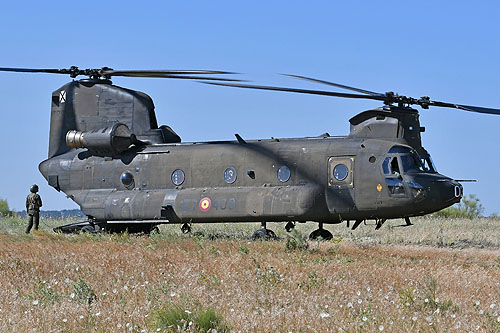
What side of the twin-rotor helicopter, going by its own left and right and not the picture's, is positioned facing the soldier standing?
back

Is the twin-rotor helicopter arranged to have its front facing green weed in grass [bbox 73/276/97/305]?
no

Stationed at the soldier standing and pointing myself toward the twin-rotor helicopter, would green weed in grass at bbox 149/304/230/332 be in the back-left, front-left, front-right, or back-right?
front-right

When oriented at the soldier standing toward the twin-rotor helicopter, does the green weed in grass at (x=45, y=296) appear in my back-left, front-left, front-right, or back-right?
front-right

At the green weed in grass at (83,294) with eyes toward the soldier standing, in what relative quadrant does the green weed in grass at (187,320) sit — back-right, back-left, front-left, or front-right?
back-right

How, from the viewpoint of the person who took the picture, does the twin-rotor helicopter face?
facing to the right of the viewer

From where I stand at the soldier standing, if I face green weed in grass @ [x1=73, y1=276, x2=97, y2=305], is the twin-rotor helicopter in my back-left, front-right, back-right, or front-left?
front-left

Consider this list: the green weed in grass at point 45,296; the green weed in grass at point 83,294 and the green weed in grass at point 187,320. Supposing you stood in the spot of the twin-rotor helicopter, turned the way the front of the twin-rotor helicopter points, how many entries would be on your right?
3

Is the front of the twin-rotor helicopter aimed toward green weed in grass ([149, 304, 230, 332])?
no

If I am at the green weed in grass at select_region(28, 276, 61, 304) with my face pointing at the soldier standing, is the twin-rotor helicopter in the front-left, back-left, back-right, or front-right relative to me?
front-right

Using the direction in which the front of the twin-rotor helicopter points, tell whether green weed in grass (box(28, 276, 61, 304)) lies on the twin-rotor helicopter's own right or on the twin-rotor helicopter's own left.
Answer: on the twin-rotor helicopter's own right

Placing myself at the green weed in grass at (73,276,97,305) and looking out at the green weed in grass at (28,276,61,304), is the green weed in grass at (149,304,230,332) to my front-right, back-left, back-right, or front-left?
back-left

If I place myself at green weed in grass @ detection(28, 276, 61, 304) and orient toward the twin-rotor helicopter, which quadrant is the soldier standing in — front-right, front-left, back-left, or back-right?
front-left

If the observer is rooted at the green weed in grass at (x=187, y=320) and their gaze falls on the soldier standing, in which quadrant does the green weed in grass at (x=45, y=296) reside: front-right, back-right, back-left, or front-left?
front-left
